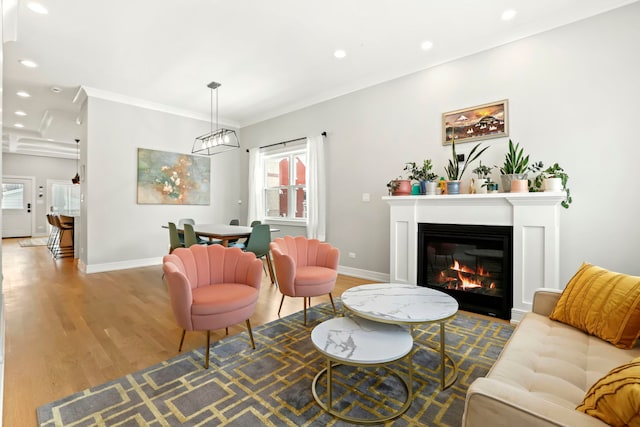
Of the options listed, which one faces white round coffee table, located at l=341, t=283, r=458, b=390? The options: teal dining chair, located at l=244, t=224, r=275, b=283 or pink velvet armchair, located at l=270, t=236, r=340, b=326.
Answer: the pink velvet armchair

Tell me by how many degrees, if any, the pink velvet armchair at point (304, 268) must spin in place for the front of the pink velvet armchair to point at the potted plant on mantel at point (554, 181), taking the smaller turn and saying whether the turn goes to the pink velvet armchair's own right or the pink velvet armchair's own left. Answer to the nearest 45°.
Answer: approximately 45° to the pink velvet armchair's own left

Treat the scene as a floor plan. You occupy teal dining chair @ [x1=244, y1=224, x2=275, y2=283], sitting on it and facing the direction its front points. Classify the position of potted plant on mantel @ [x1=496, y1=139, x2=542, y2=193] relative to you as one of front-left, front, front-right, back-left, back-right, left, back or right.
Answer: back

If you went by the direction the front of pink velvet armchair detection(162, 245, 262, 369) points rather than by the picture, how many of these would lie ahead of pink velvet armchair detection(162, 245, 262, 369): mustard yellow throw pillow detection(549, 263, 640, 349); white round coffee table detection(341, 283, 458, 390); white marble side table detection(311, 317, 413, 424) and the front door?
3

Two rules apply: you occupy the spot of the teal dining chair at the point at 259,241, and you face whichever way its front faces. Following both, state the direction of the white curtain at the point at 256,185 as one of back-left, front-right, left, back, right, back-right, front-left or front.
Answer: front-right

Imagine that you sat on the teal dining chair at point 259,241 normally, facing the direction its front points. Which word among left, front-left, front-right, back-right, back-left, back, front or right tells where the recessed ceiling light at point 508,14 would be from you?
back

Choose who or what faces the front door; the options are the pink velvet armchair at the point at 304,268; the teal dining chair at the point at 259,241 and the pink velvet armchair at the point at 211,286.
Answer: the teal dining chair

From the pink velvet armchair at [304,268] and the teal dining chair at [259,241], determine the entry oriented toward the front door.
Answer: the teal dining chair

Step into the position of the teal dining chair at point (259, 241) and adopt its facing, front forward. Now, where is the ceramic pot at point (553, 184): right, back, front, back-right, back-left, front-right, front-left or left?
back

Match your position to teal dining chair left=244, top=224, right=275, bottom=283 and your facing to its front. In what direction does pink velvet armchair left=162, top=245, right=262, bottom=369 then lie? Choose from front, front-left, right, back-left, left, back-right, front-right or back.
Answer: back-left

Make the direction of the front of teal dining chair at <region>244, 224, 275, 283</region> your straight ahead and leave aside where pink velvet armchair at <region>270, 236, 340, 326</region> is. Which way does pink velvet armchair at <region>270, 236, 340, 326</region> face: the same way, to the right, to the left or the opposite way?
the opposite way

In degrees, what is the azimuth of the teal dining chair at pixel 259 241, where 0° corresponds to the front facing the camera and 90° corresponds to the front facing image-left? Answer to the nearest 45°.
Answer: approximately 135°

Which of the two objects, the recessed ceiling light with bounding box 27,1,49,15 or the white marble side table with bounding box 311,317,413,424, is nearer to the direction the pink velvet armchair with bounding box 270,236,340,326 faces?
the white marble side table

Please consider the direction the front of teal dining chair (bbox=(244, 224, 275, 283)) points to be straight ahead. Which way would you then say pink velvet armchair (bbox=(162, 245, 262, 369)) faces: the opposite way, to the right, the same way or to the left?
the opposite way
